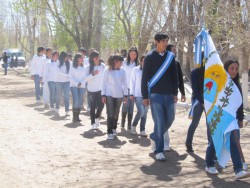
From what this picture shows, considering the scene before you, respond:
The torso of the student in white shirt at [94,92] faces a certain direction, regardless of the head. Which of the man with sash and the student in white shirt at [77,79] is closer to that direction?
the man with sash

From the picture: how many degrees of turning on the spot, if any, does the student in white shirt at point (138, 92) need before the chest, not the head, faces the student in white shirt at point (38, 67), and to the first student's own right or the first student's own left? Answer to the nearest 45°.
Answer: approximately 180°

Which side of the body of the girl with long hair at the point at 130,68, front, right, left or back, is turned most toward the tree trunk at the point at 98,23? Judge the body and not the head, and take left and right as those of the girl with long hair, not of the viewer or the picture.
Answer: back

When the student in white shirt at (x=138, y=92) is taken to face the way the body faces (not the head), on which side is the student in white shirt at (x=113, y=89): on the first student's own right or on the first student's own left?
on the first student's own right

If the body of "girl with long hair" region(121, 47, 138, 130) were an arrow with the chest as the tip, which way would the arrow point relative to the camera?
toward the camera

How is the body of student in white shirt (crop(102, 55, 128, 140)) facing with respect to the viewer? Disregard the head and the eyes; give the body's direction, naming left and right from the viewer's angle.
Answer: facing the viewer

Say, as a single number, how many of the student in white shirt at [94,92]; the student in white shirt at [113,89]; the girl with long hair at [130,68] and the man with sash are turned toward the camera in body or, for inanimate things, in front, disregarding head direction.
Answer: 4

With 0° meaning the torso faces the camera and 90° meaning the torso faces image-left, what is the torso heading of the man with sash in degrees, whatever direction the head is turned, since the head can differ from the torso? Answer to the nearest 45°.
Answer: approximately 0°

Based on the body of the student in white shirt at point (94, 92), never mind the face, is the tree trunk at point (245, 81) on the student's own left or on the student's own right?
on the student's own left

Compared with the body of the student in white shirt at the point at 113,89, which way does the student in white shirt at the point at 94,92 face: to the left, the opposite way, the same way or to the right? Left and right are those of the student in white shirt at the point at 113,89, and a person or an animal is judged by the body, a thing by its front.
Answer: the same way

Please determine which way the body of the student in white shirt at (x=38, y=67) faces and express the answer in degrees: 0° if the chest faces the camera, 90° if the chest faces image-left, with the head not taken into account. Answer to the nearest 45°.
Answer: approximately 315°
